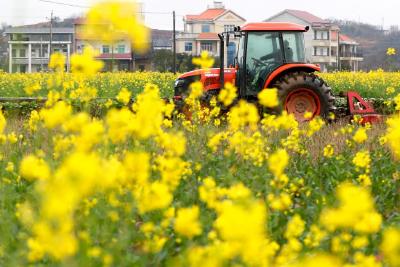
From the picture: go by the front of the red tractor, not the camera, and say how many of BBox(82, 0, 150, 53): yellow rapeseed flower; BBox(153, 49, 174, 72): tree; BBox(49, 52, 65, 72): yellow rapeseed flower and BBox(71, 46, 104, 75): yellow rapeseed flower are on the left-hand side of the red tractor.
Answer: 3

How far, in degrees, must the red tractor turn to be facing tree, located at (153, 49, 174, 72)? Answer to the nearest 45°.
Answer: approximately 90° to its right

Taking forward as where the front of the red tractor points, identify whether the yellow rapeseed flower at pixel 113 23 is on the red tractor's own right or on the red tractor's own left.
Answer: on the red tractor's own left

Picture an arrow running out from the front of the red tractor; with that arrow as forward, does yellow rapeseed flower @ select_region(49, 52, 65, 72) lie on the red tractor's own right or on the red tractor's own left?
on the red tractor's own left

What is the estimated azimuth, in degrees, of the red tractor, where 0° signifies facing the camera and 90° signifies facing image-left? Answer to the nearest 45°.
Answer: approximately 90°

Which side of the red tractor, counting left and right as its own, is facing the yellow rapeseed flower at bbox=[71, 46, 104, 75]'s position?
left
